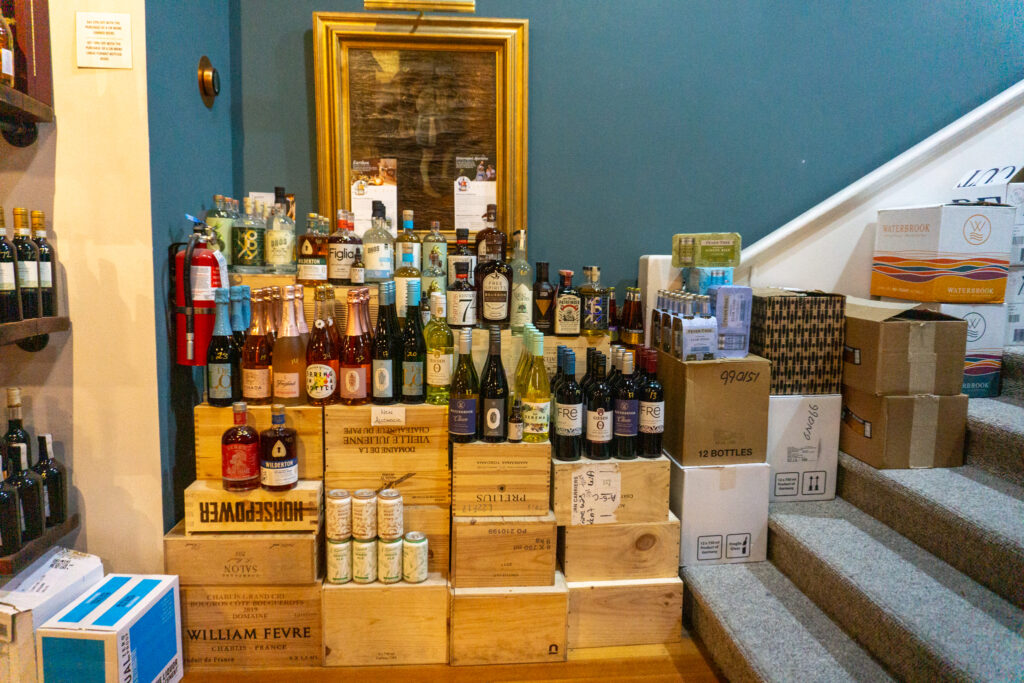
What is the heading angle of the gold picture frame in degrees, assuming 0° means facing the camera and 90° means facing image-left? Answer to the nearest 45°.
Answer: approximately 0°

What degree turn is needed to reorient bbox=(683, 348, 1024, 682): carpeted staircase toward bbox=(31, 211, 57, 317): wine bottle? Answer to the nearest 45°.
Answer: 0° — it already faces it

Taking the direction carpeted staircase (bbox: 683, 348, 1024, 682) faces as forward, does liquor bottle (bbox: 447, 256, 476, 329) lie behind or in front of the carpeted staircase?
in front

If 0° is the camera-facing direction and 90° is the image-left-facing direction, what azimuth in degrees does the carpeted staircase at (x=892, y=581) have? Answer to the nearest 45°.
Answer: approximately 45°

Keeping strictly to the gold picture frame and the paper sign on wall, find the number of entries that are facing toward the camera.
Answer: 2

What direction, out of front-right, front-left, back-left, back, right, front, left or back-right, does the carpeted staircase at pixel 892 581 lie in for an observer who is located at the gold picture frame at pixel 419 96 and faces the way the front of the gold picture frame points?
front-left

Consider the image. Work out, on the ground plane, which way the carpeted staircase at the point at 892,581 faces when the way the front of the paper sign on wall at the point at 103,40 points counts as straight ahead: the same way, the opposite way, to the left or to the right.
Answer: to the right

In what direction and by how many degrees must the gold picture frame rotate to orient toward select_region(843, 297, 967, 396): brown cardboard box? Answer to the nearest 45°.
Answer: approximately 45° to its left
